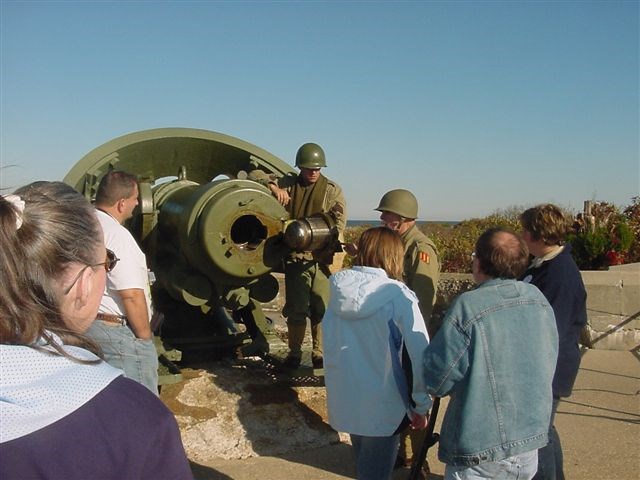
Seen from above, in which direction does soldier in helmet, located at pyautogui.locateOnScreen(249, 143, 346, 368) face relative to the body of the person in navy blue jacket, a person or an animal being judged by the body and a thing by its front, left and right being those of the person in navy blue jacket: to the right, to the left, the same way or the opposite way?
to the left

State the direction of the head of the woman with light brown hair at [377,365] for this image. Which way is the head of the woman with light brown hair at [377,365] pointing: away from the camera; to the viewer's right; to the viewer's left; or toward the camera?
away from the camera

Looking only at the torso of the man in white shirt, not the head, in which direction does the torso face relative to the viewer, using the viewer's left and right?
facing away from the viewer and to the right of the viewer

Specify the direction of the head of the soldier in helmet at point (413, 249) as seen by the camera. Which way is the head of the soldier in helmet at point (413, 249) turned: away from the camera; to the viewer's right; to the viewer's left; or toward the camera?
to the viewer's left

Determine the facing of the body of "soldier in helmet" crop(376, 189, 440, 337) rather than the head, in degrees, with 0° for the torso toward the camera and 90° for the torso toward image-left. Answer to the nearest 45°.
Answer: approximately 90°

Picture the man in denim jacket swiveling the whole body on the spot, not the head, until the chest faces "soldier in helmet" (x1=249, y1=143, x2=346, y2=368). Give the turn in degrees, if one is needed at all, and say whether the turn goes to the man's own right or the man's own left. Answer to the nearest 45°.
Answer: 0° — they already face them
